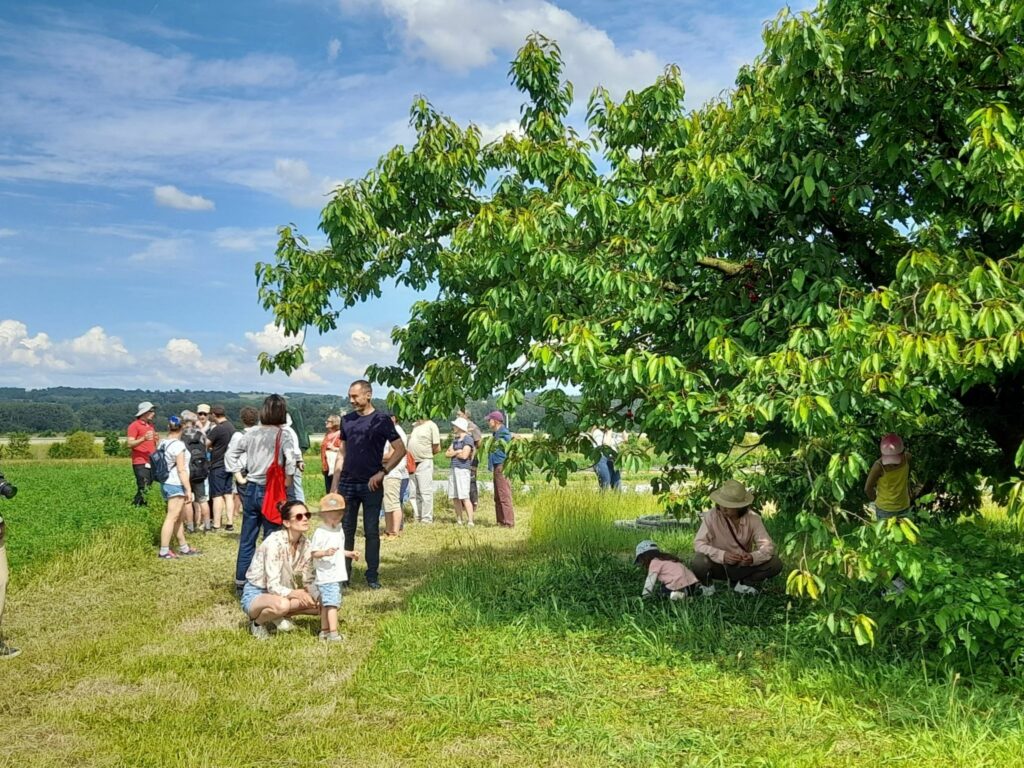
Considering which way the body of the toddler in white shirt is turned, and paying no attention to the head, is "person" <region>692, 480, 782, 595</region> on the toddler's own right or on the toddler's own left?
on the toddler's own left

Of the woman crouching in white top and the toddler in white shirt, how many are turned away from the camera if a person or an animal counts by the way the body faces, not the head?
0

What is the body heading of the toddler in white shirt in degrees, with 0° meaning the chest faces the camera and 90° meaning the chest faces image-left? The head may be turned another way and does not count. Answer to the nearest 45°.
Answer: approximately 315°

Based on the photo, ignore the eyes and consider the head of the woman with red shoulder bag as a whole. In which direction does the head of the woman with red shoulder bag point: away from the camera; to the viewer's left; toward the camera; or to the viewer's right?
away from the camera

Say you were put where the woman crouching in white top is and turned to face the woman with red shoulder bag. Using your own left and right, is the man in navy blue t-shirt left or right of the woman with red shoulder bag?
right

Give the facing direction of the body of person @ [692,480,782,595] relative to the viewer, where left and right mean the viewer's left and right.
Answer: facing the viewer

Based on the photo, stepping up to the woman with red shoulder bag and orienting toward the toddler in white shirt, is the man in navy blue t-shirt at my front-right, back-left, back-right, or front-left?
front-left

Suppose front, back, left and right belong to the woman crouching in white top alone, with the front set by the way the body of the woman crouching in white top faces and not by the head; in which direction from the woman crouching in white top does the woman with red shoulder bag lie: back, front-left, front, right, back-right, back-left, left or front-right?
back-left

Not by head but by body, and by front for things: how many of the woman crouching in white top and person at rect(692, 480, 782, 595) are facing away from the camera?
0

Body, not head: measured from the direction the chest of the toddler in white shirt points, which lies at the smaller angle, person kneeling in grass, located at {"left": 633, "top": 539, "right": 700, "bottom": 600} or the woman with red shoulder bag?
the person kneeling in grass
